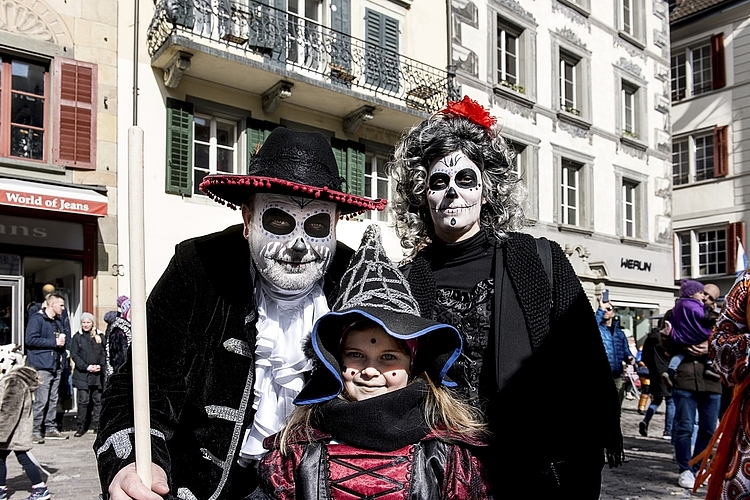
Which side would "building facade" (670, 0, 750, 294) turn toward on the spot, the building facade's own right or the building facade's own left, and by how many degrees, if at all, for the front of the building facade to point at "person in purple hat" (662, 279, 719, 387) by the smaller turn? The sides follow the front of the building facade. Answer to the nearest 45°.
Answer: approximately 45° to the building facade's own left

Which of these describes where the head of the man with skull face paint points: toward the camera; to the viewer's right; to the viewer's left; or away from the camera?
toward the camera

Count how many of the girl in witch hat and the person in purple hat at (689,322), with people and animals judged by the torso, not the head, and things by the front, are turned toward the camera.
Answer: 1

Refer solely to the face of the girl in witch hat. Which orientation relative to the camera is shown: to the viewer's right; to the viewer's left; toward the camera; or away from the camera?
toward the camera

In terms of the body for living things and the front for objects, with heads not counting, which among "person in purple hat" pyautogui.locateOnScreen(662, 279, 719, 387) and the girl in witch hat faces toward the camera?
the girl in witch hat

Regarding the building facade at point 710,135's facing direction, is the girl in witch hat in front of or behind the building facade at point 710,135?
in front

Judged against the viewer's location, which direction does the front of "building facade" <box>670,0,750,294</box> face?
facing the viewer and to the left of the viewer

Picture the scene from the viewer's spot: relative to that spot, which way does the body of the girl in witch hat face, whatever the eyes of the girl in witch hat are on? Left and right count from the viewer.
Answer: facing the viewer

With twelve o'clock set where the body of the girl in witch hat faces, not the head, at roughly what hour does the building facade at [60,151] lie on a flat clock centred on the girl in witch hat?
The building facade is roughly at 5 o'clock from the girl in witch hat.

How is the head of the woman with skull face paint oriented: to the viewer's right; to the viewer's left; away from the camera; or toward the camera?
toward the camera

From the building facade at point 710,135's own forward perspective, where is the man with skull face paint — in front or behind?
in front
